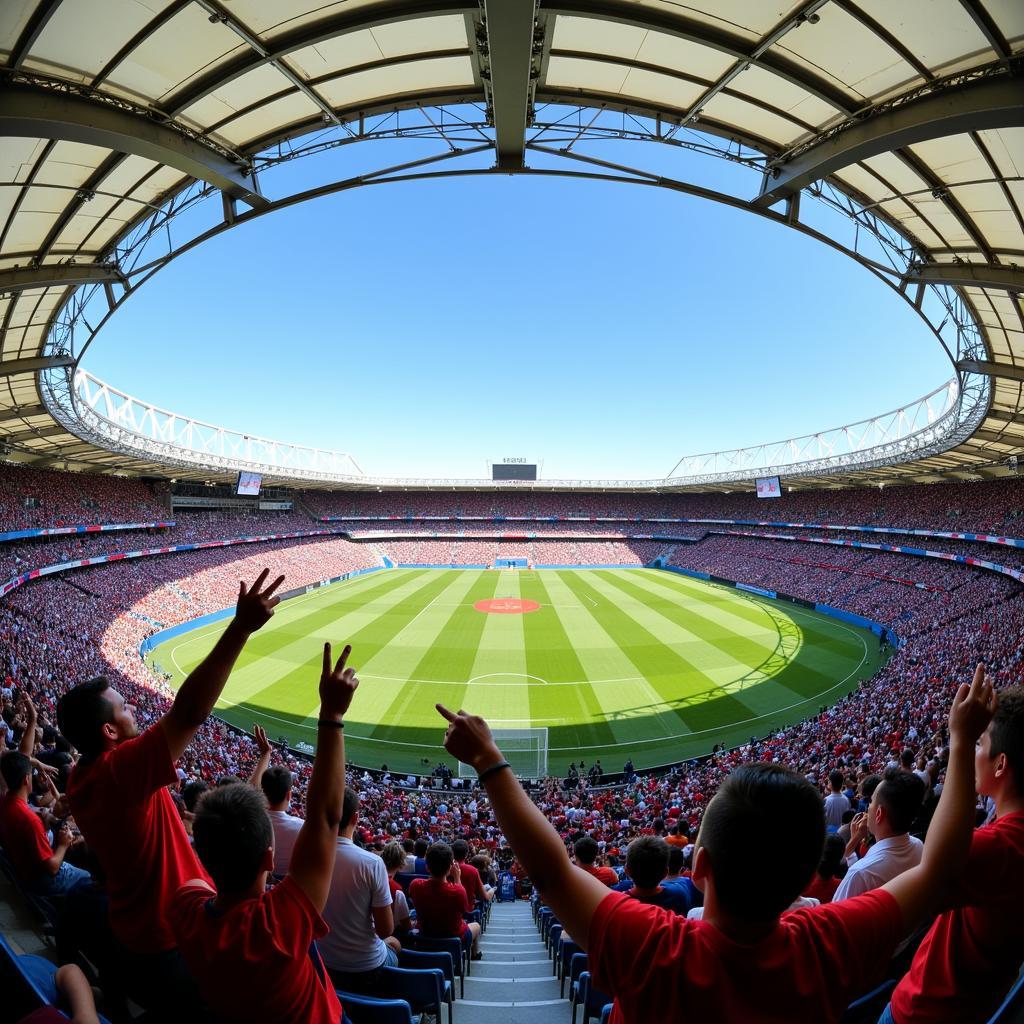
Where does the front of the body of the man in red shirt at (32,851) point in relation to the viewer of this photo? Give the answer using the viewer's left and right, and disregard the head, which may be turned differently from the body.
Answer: facing away from the viewer and to the right of the viewer

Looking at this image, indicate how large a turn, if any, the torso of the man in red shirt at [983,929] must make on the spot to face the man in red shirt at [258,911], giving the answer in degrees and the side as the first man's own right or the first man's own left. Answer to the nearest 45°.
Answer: approximately 90° to the first man's own left

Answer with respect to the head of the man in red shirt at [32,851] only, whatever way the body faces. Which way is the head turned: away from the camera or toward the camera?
away from the camera

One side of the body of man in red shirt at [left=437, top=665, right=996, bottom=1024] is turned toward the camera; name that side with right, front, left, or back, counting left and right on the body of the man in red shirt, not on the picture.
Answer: back

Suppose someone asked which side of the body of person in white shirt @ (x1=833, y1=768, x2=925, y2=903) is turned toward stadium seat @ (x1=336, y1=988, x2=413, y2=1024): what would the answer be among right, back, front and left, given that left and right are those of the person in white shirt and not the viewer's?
left

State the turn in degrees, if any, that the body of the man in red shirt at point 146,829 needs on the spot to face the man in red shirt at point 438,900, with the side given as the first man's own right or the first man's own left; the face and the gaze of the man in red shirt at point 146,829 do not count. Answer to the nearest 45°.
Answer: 0° — they already face them

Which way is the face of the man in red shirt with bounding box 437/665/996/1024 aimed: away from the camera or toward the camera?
away from the camera

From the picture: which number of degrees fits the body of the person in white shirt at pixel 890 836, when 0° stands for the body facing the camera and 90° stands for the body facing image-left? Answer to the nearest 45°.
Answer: approximately 135°

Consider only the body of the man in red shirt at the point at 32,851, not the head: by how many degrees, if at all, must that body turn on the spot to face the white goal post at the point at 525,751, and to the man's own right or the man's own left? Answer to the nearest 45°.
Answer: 0° — they already face it

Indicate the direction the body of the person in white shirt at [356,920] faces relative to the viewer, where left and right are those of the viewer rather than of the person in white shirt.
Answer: facing away from the viewer and to the right of the viewer

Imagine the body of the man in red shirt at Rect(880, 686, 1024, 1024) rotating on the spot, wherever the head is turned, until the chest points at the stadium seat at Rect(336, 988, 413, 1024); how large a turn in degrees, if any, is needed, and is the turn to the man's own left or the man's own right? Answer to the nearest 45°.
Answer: approximately 45° to the man's own left
